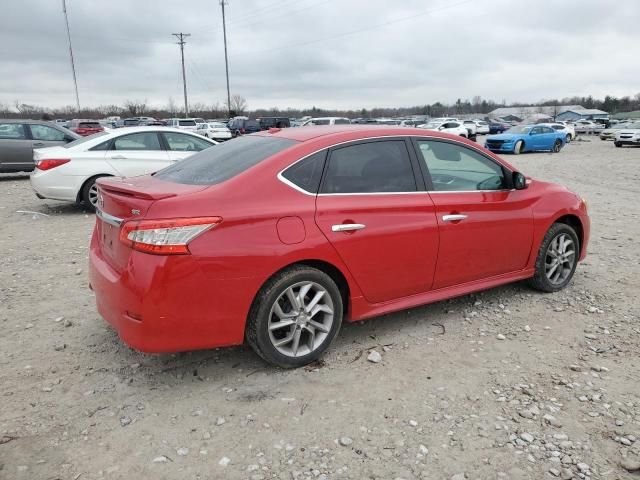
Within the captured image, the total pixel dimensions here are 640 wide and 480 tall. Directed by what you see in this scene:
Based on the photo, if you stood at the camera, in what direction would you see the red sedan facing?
facing away from the viewer and to the right of the viewer

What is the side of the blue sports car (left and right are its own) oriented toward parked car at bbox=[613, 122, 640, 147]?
back

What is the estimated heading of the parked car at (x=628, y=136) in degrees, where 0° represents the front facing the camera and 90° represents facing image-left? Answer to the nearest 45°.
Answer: approximately 45°

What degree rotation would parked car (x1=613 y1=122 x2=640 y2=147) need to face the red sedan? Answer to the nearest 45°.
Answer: approximately 45° to its left

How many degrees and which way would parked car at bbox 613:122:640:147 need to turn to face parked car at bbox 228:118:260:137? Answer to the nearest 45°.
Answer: approximately 45° to its right

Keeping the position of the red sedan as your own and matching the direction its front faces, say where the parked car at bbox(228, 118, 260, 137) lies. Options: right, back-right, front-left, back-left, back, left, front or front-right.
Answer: front-left

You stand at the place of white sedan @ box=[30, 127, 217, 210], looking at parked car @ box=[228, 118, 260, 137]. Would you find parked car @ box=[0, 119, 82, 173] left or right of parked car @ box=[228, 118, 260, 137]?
left

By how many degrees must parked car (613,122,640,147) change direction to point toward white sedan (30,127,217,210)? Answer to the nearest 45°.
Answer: approximately 45° to its left

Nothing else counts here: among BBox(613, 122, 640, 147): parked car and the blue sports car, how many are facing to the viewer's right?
0
